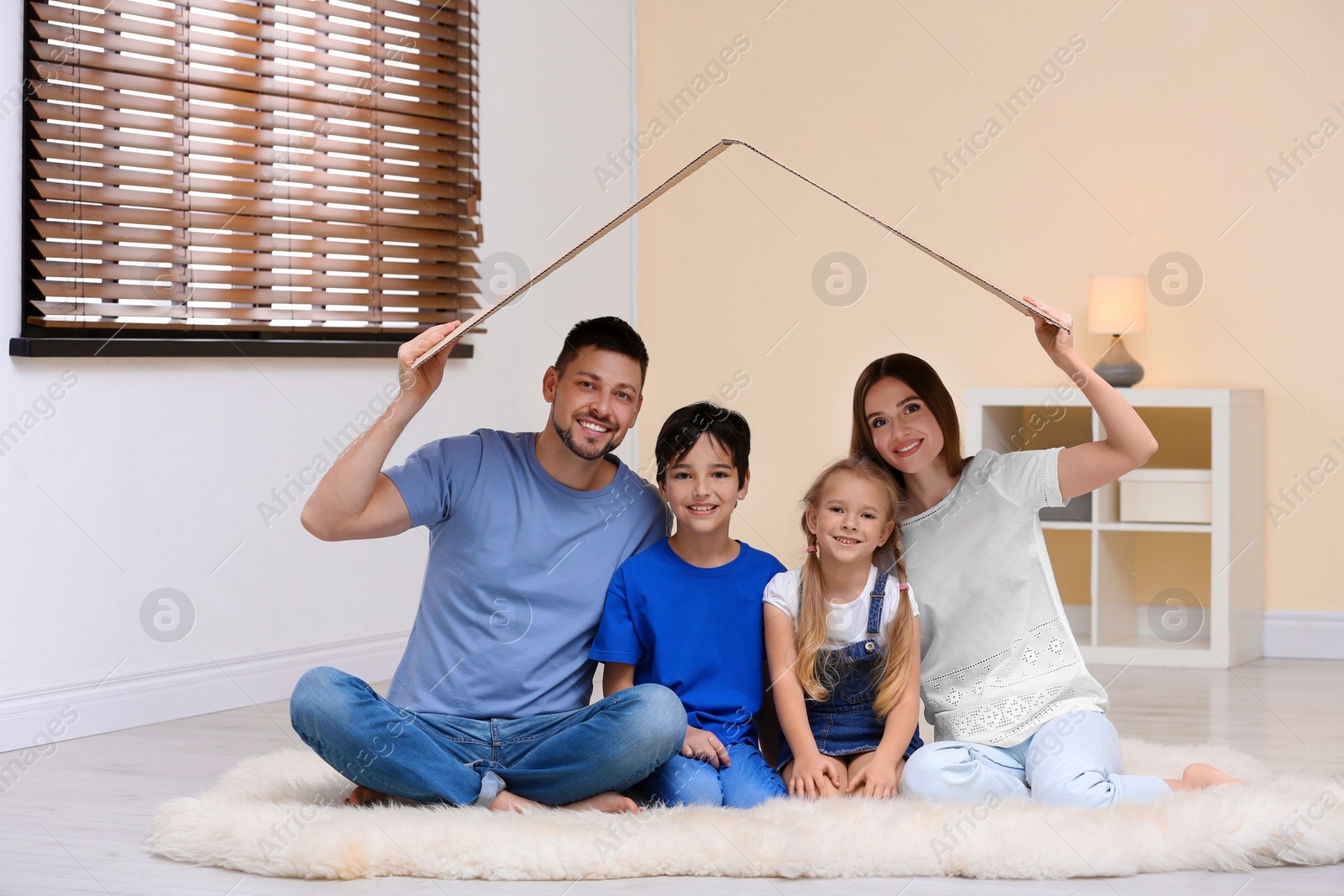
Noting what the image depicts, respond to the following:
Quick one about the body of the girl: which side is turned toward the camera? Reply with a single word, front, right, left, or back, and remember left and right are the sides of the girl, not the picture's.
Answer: front

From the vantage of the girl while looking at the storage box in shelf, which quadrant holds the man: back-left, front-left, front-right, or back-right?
back-left

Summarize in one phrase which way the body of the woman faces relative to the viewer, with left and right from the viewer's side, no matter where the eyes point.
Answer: facing the viewer and to the left of the viewer

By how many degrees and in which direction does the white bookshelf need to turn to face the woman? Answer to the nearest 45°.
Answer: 0° — it already faces them

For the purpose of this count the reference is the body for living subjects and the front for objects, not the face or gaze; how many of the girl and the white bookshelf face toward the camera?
2

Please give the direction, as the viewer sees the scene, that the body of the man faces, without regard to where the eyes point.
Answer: toward the camera

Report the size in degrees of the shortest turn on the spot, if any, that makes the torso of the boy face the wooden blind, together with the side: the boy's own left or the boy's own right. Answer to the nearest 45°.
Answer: approximately 135° to the boy's own right
